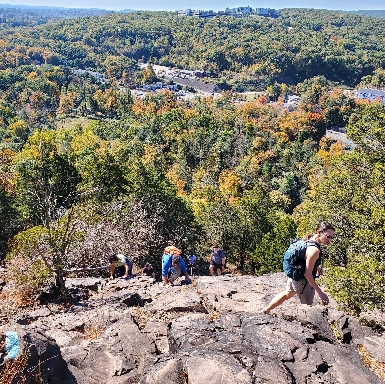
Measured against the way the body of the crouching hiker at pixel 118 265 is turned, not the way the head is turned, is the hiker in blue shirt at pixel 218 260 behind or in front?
behind

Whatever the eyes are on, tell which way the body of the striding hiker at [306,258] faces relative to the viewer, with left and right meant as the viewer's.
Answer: facing to the right of the viewer

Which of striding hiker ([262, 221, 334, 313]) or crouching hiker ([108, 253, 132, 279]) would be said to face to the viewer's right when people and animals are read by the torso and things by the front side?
striding hiker ([262, 221, 334, 313])

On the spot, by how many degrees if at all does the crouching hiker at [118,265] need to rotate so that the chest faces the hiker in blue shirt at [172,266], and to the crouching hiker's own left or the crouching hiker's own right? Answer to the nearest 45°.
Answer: approximately 90° to the crouching hiker's own left

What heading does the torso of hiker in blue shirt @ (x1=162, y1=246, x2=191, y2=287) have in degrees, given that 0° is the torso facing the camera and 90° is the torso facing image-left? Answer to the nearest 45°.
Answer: approximately 0°

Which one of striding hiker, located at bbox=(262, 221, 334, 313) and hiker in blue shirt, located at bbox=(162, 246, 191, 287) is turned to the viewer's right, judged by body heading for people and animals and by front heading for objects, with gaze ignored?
the striding hiker

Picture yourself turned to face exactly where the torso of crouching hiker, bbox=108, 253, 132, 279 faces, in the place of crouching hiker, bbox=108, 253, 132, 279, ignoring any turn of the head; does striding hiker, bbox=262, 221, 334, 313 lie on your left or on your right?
on your left
